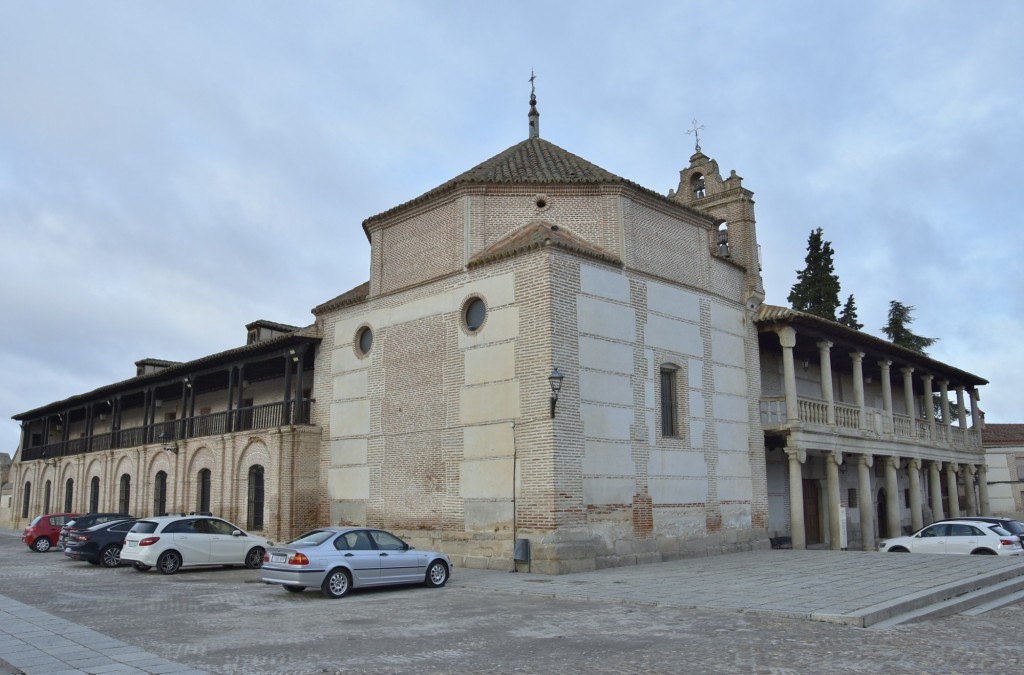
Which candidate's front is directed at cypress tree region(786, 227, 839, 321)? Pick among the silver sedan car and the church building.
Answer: the silver sedan car

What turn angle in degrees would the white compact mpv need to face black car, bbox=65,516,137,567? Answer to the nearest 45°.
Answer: approximately 90° to its left

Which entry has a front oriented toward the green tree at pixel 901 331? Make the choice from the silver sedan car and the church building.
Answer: the silver sedan car

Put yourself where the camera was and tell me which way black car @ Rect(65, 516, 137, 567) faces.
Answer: facing away from the viewer and to the right of the viewer

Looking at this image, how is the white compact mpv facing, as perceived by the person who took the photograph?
facing away from the viewer and to the right of the viewer

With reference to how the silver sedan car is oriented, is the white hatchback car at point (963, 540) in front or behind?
in front

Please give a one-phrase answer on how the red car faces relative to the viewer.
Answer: facing away from the viewer and to the right of the viewer

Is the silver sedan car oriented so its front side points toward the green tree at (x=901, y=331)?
yes

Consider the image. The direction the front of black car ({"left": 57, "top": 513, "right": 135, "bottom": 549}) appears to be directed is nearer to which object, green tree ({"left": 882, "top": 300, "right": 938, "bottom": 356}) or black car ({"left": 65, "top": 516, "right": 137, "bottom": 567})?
the green tree

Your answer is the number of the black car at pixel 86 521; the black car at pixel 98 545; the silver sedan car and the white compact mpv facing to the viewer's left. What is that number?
0
